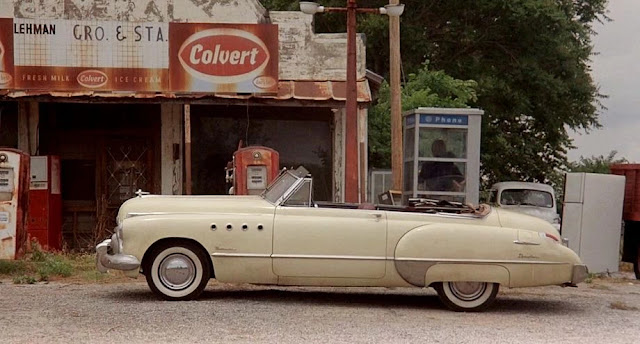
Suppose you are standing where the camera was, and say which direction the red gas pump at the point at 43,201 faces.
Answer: facing the viewer and to the left of the viewer

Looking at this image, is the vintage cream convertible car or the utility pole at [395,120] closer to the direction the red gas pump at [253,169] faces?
the vintage cream convertible car

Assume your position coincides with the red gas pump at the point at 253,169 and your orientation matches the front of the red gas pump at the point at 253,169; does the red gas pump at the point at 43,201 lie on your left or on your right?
on your right

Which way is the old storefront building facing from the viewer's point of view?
toward the camera

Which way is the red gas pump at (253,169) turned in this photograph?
toward the camera

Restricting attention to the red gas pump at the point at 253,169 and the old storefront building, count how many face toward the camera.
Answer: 2

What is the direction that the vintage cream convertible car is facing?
to the viewer's left

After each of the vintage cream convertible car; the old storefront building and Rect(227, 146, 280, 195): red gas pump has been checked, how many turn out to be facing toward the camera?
2

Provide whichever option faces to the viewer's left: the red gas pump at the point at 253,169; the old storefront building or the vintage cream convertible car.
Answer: the vintage cream convertible car
